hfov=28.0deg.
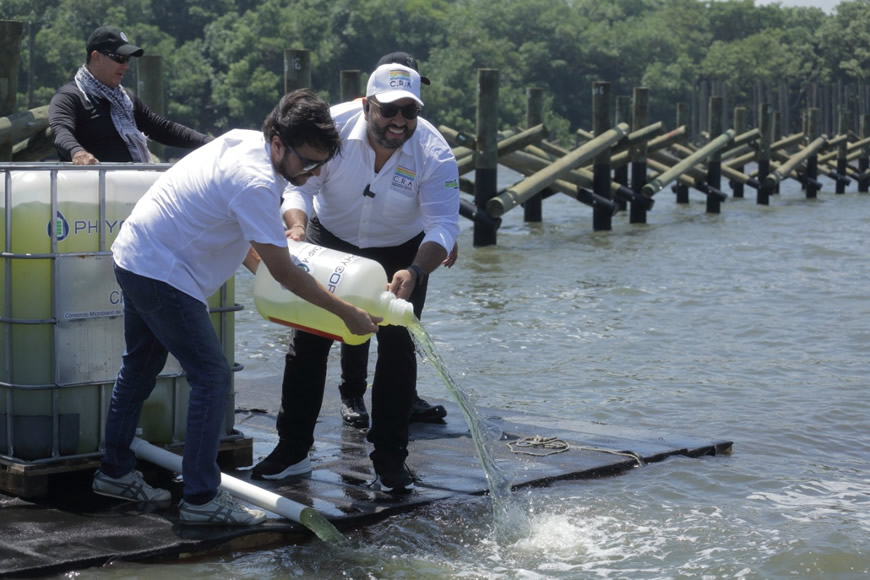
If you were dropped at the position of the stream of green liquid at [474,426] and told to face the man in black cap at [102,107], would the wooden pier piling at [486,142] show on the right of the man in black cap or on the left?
right

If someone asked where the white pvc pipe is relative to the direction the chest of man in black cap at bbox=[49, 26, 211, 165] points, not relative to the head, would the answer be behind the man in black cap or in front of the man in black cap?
in front

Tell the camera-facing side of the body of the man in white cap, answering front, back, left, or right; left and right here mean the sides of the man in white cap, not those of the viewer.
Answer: front

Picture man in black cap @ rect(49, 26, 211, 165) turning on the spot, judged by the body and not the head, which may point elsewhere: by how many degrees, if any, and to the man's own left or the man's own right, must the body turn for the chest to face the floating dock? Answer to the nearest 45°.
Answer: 0° — they already face it

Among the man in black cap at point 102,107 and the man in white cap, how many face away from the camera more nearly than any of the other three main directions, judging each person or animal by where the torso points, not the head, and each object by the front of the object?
0

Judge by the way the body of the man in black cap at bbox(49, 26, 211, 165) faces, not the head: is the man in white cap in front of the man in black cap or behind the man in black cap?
in front

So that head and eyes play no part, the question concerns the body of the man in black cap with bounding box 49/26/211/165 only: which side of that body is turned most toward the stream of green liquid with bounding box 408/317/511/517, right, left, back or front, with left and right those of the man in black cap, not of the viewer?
front

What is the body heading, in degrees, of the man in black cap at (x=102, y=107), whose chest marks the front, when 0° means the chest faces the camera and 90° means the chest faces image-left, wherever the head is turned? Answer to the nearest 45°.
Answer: approximately 315°

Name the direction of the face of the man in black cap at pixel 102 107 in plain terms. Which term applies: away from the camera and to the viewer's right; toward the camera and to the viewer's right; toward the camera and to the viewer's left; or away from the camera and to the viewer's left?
toward the camera and to the viewer's right
